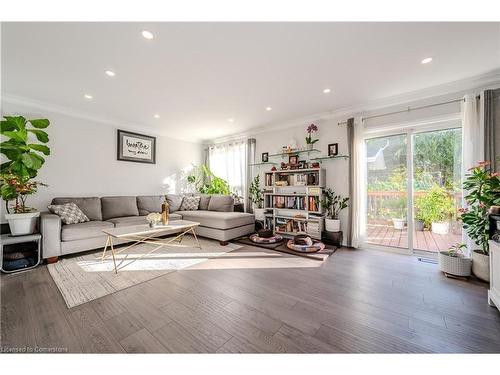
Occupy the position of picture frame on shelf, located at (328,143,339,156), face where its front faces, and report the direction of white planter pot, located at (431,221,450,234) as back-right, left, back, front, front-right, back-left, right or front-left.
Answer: back-left

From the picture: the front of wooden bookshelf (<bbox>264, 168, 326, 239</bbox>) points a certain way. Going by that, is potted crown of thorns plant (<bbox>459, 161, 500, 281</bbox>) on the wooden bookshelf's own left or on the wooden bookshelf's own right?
on the wooden bookshelf's own left

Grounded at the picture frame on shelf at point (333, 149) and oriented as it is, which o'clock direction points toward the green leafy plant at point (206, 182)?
The green leafy plant is roughly at 2 o'clock from the picture frame on shelf.

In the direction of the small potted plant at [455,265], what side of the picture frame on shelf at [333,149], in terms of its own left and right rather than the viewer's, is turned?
left

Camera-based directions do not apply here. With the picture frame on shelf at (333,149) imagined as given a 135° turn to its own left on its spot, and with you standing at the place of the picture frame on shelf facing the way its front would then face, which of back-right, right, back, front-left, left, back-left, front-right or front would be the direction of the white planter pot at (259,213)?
back

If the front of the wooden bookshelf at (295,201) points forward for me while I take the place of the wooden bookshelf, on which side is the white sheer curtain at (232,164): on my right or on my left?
on my right

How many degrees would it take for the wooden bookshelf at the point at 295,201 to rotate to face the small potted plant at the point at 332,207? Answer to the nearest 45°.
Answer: approximately 135° to its left

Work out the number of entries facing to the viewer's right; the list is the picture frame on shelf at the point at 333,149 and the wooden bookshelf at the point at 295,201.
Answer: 0

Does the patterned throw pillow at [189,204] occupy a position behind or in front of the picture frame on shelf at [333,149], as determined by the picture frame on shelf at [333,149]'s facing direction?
in front

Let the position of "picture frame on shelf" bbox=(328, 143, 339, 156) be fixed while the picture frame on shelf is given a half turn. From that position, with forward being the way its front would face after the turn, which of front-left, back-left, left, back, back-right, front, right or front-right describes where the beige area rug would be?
back

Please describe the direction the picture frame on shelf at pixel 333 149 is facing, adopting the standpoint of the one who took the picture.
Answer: facing the viewer and to the left of the viewer

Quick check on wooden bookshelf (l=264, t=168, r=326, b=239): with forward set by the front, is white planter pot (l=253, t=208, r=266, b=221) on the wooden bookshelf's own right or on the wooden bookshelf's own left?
on the wooden bookshelf's own right

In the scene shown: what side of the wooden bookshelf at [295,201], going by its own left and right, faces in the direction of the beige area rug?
front

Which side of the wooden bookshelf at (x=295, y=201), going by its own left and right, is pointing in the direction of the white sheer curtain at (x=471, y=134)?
left
